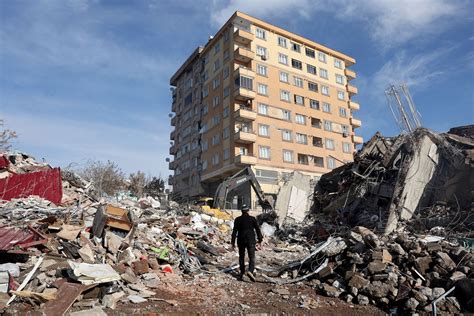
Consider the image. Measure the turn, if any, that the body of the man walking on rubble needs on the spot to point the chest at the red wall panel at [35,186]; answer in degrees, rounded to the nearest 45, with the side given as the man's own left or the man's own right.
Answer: approximately 45° to the man's own left

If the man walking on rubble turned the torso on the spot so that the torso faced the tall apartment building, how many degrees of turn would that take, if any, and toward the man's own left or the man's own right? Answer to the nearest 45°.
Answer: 0° — they already face it

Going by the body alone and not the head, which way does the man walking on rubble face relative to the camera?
away from the camera

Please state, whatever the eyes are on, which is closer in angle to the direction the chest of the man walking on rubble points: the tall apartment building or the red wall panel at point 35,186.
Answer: the tall apartment building
